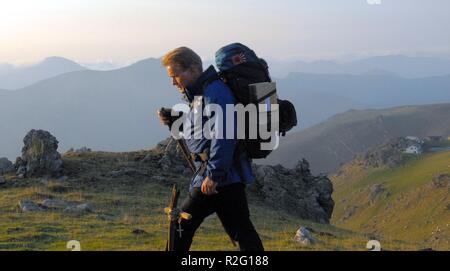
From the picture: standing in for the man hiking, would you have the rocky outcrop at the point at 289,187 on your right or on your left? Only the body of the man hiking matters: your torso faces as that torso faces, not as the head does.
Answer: on your right

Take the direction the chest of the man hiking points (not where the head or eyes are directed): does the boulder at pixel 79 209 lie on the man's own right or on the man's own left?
on the man's own right

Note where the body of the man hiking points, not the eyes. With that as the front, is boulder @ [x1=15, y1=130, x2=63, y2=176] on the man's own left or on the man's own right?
on the man's own right

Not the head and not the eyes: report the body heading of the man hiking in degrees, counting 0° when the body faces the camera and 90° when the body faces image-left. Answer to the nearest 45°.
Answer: approximately 90°

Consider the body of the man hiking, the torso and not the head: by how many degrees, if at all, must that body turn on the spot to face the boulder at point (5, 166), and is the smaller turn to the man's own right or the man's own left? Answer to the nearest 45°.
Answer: approximately 45° to the man's own right

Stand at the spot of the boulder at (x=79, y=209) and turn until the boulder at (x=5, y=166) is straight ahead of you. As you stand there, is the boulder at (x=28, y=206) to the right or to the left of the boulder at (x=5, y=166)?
left

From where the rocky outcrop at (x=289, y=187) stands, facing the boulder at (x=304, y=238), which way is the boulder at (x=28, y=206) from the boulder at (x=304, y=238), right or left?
right

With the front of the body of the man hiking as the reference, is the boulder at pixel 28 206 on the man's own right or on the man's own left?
on the man's own right

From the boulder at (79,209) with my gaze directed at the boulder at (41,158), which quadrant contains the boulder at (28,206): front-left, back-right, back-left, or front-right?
front-left

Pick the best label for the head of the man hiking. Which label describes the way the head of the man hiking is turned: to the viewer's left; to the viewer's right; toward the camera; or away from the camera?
to the viewer's left

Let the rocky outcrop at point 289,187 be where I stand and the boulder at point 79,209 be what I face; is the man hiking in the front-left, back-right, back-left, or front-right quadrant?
front-left
